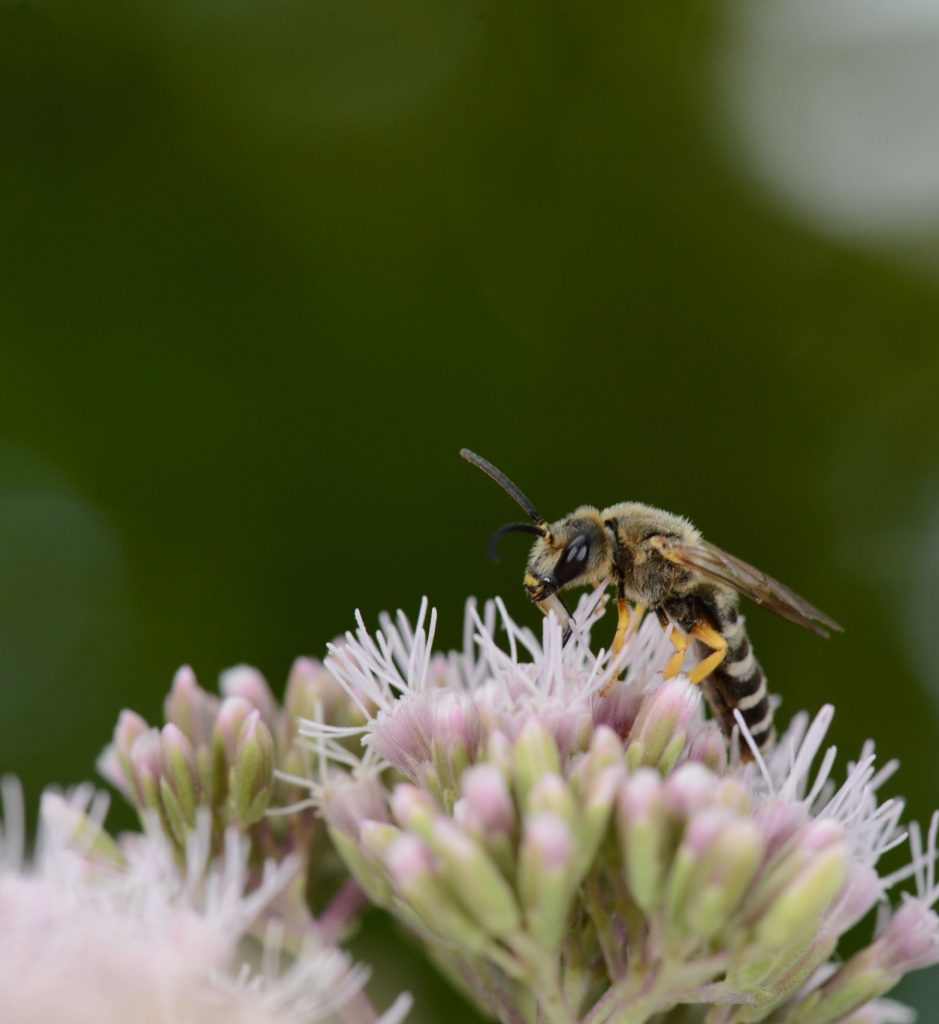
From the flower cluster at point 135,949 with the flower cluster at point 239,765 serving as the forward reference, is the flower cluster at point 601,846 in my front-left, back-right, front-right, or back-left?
front-right

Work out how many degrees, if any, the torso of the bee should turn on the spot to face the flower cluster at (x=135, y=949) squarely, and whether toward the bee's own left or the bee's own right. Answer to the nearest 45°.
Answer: approximately 90° to the bee's own left

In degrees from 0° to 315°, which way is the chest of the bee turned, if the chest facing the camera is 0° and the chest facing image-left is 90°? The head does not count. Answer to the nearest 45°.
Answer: approximately 90°
